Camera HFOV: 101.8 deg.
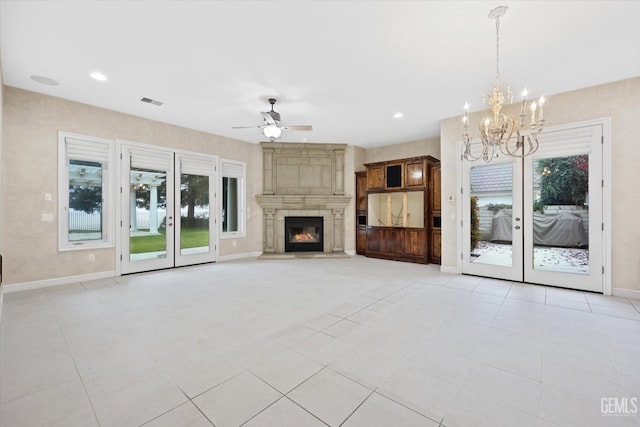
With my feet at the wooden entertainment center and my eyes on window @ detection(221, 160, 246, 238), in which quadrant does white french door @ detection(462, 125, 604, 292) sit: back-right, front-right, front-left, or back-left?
back-left

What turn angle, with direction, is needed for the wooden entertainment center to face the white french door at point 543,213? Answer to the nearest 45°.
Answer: approximately 90° to its left

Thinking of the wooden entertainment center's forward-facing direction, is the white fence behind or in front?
in front

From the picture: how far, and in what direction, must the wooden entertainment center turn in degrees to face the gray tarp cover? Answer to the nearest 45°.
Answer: approximately 90° to its left

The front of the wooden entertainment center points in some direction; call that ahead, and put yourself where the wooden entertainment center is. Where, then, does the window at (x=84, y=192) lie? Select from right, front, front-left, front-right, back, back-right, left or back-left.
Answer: front

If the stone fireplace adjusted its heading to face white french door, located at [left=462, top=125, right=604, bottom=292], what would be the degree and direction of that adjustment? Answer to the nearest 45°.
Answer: approximately 45° to its left

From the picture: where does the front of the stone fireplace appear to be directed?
toward the camera

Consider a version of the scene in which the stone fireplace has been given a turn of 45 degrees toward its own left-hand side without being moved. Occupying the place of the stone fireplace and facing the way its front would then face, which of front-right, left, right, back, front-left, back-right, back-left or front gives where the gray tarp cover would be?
front

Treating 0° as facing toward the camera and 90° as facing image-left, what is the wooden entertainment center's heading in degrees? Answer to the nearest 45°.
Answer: approximately 45°

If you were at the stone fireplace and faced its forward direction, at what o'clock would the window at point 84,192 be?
The window is roughly at 2 o'clock from the stone fireplace.

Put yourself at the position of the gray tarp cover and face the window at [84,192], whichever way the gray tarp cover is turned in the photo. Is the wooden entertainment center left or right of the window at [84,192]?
right

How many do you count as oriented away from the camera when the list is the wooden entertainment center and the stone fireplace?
0

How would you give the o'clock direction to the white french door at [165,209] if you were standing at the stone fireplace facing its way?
The white french door is roughly at 2 o'clock from the stone fireplace.
